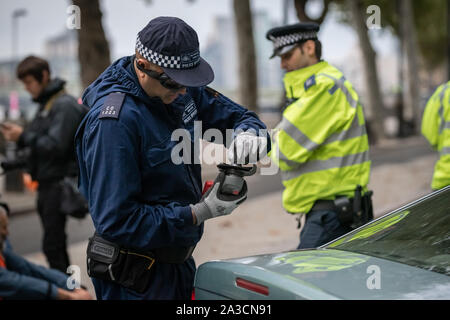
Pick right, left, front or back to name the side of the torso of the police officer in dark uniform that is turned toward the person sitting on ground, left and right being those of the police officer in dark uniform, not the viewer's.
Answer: back

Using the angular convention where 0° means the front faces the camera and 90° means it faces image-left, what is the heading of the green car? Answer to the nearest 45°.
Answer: approximately 225°

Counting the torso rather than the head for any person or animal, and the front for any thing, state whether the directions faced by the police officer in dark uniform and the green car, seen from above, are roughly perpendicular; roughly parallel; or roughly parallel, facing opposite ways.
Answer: roughly perpendicular

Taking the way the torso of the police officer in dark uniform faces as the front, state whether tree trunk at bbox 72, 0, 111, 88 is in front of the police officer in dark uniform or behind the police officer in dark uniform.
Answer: behind

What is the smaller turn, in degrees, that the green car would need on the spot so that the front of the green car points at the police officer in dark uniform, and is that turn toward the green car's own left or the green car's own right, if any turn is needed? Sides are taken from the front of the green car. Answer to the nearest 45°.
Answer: approximately 135° to the green car's own left

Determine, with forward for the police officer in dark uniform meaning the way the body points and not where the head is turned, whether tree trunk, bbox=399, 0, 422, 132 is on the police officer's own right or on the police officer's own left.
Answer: on the police officer's own left

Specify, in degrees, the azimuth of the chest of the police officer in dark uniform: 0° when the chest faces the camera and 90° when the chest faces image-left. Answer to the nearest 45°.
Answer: approximately 315°

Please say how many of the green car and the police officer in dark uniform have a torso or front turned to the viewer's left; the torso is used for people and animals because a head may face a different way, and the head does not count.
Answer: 0

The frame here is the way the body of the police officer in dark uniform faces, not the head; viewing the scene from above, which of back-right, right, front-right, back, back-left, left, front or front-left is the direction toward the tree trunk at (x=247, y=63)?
back-left

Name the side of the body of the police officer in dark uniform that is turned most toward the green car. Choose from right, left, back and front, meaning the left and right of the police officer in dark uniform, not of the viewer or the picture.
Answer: front

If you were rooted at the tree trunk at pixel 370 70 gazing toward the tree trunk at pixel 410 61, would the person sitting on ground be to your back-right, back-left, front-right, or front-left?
back-right
